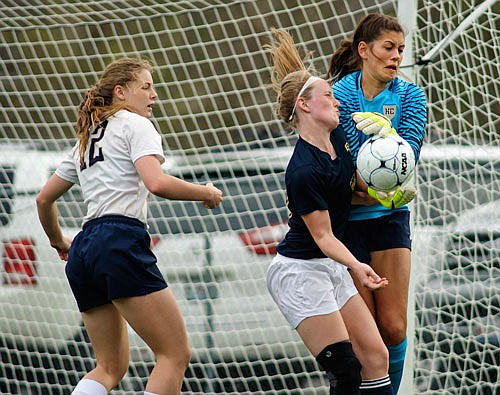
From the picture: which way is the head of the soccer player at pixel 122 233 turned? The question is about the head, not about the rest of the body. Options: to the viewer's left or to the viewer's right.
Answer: to the viewer's right

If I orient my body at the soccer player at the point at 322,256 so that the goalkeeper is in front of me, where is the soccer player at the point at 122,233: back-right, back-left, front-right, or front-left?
back-left

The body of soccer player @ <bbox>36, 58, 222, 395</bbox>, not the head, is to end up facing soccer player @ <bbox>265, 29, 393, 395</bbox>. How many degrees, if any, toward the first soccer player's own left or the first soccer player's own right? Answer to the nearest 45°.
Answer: approximately 45° to the first soccer player's own right

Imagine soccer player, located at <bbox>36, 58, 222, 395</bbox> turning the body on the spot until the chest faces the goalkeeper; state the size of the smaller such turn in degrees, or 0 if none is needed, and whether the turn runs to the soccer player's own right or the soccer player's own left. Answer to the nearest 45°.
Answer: approximately 45° to the soccer player's own right

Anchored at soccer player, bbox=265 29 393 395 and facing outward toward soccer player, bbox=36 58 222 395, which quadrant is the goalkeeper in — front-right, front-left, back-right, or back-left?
back-right

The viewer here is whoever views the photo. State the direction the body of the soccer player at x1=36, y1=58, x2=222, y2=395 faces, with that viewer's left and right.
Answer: facing away from the viewer and to the right of the viewer
